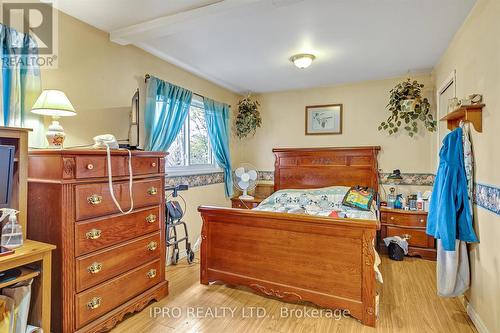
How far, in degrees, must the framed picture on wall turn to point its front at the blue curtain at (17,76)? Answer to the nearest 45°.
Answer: approximately 45° to its right

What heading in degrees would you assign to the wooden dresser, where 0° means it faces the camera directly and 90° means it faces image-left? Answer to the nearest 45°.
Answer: approximately 315°

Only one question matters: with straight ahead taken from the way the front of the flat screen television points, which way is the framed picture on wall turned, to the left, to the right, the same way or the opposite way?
to the right

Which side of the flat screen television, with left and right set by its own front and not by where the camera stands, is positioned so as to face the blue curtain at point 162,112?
left

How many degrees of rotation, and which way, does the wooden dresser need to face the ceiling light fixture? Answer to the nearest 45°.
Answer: approximately 45° to its left

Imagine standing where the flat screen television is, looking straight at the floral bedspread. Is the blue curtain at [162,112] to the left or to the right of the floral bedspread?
left

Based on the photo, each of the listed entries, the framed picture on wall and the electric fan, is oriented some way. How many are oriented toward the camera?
2

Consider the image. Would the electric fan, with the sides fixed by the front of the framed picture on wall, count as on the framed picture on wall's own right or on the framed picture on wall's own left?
on the framed picture on wall's own right

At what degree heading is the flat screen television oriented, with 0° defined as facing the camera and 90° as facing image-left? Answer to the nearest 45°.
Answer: approximately 315°

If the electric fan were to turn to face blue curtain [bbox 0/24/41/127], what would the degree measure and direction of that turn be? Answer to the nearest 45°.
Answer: approximately 45° to its right

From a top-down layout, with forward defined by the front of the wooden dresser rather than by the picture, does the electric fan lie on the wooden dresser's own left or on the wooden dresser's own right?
on the wooden dresser's own left

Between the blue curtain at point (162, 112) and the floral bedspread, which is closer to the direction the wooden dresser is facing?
the floral bedspread

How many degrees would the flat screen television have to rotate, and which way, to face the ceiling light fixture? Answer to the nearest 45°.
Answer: approximately 45° to its left
